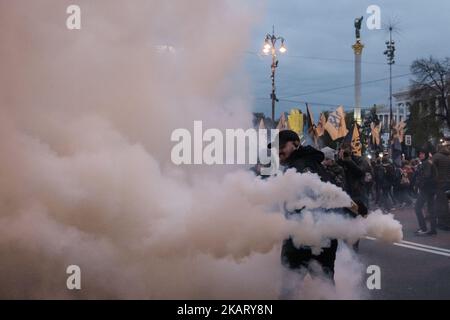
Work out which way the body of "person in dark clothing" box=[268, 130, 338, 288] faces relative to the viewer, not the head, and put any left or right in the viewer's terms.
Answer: facing the viewer and to the left of the viewer

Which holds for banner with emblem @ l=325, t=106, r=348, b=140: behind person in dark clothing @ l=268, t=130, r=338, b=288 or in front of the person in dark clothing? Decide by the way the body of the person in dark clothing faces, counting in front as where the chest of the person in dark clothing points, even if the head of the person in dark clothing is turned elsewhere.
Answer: behind

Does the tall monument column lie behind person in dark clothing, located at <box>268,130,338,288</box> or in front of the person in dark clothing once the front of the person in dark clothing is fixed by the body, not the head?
behind

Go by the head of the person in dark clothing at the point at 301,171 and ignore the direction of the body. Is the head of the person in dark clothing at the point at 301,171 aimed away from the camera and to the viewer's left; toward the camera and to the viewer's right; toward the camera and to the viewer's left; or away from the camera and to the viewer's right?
toward the camera and to the viewer's left

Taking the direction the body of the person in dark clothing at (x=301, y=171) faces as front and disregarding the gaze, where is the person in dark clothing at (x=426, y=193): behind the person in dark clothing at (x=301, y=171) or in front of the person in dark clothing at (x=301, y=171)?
behind
